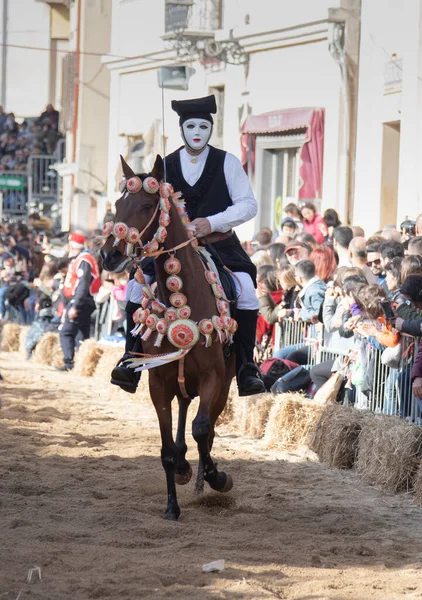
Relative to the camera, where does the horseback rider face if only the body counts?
toward the camera

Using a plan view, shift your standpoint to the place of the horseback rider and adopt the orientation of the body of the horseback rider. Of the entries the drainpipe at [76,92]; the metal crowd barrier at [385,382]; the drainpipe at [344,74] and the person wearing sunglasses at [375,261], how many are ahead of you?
0

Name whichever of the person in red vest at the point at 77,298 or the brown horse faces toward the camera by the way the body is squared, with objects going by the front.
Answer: the brown horse

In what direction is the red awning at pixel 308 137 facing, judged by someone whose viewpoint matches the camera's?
facing the viewer and to the left of the viewer

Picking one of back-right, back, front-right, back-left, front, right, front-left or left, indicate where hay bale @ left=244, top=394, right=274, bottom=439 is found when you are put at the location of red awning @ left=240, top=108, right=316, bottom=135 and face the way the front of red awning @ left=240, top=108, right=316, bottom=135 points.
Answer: front-left

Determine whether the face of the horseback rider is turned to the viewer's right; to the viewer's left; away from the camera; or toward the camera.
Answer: toward the camera

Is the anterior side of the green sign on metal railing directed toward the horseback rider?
yes

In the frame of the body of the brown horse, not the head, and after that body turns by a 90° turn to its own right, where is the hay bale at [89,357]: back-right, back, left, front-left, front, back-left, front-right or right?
right

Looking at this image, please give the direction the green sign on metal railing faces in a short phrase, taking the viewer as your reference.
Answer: facing the viewer

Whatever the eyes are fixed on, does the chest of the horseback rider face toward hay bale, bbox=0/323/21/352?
no
